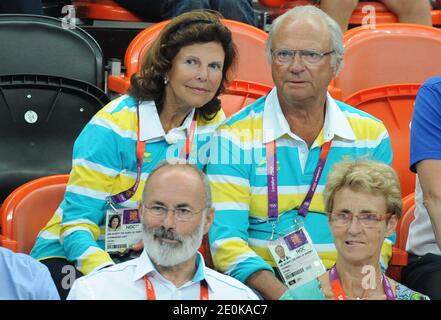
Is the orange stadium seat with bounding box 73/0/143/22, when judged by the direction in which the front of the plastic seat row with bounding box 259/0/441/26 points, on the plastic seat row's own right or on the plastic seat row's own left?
on the plastic seat row's own right

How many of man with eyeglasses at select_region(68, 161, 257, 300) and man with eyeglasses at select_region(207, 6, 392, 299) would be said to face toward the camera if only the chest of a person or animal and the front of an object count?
2

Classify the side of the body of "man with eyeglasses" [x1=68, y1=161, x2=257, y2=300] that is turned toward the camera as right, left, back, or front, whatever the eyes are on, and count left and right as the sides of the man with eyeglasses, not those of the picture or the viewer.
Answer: front

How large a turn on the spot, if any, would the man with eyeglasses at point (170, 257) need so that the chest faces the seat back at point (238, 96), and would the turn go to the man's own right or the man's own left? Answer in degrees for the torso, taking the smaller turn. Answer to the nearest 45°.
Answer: approximately 180°

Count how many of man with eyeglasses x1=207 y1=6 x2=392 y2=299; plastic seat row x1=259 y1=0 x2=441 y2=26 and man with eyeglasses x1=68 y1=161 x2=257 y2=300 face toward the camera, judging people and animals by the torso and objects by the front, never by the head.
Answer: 3

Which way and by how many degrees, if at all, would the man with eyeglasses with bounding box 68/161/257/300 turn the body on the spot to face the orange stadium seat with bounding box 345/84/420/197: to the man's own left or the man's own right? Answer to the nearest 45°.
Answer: approximately 135° to the man's own left

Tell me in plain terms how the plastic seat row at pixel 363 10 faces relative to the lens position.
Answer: facing the viewer

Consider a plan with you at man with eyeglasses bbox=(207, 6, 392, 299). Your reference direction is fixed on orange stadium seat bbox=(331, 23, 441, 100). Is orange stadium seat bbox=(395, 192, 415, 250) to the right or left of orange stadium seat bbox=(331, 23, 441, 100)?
right
